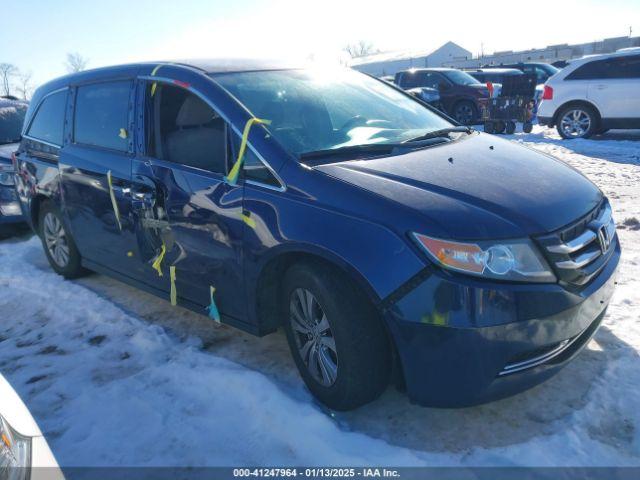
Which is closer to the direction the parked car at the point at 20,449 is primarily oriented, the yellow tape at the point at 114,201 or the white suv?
the white suv

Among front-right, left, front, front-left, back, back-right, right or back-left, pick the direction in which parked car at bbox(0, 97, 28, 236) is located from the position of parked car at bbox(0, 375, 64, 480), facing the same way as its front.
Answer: back-left

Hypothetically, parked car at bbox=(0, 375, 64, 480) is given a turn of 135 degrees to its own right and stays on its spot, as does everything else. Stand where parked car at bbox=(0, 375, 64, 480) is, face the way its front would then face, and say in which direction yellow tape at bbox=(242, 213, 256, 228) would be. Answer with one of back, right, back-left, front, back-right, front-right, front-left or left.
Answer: back-right

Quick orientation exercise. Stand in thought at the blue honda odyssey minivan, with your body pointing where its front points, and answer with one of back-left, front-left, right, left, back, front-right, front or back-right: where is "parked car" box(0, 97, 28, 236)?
back

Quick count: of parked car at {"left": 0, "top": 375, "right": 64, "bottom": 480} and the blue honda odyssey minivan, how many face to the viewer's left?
0

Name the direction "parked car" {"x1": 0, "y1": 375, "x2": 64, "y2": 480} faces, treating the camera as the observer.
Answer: facing the viewer and to the right of the viewer

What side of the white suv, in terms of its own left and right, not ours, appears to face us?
right

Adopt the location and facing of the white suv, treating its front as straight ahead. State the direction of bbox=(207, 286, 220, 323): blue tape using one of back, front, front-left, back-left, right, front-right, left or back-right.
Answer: right

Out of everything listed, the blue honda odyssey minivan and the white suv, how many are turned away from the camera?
0

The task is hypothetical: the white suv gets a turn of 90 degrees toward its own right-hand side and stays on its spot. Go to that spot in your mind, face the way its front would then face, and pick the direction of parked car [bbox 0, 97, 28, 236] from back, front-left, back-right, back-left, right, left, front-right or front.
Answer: front-right

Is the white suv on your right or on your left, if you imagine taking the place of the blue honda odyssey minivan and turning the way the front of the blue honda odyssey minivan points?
on your left
